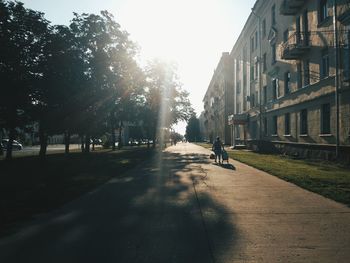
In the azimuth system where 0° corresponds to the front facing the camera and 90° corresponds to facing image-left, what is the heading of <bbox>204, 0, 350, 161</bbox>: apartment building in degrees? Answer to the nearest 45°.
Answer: approximately 45°

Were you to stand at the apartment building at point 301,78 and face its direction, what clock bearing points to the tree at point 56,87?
The tree is roughly at 1 o'clock from the apartment building.

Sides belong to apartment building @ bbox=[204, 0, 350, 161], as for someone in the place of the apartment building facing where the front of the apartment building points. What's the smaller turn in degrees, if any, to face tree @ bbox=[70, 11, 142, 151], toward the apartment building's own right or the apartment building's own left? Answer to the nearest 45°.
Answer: approximately 45° to the apartment building's own right

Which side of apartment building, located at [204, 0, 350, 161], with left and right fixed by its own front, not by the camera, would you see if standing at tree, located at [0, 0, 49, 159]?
front
